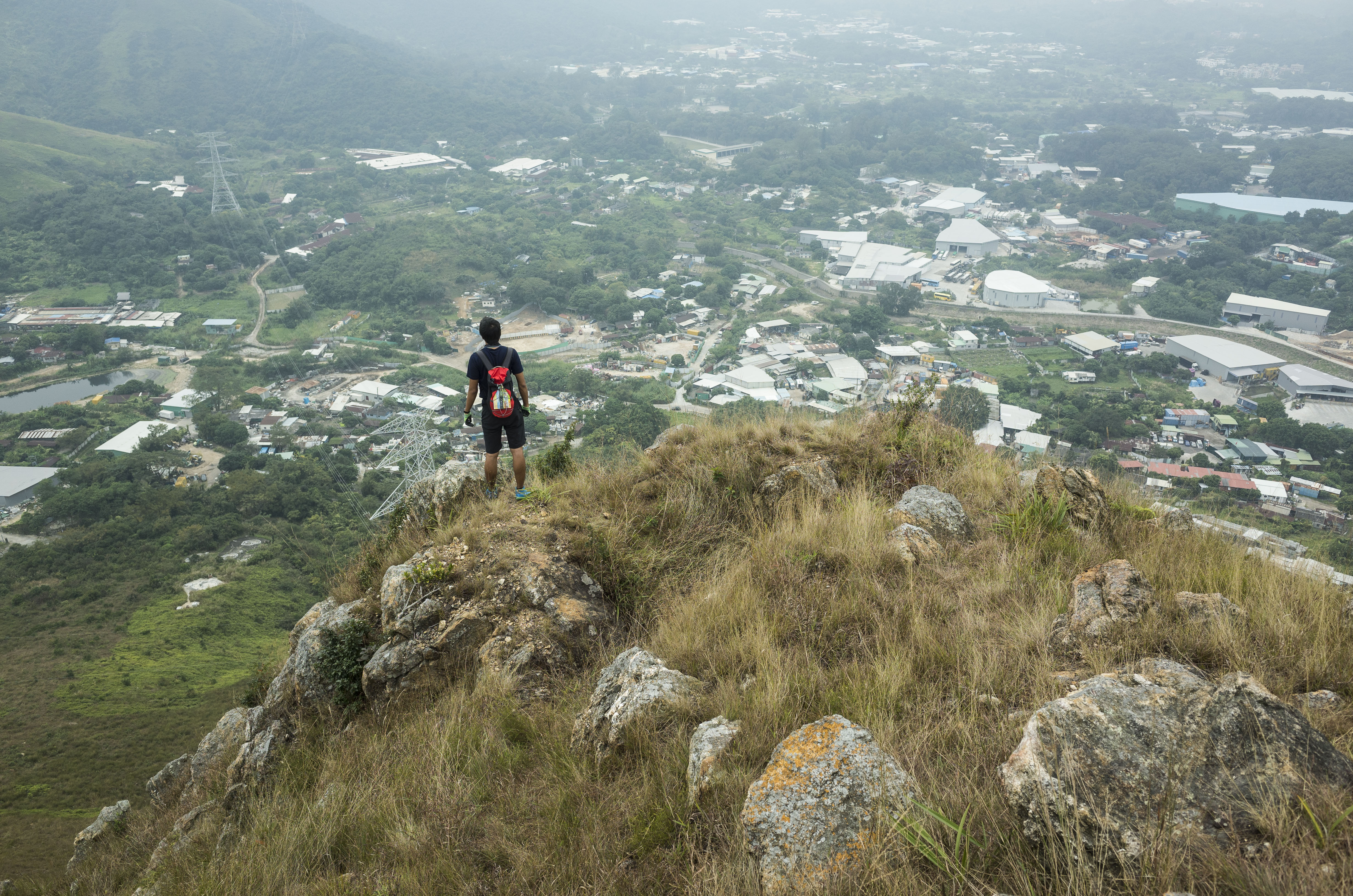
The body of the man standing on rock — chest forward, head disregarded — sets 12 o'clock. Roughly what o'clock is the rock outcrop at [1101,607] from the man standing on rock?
The rock outcrop is roughly at 5 o'clock from the man standing on rock.

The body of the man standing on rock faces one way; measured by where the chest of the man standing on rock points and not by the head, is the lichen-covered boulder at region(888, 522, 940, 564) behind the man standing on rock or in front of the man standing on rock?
behind

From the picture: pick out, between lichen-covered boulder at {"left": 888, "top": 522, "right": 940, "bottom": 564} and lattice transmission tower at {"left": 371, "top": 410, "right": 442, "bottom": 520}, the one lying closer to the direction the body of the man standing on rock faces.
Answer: the lattice transmission tower

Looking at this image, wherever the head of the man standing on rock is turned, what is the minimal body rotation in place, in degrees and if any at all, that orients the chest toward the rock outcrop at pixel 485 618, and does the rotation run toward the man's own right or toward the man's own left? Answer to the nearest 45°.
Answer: approximately 180°

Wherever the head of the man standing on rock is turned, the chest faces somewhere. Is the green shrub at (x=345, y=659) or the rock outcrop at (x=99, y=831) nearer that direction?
the rock outcrop

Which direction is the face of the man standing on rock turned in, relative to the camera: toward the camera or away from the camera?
away from the camera

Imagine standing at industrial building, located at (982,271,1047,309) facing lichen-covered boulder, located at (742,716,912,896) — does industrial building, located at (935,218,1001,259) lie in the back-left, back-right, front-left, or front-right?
back-right

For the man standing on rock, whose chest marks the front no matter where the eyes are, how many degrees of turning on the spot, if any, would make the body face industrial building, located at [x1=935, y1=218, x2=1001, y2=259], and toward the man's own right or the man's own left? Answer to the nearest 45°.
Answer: approximately 45° to the man's own right

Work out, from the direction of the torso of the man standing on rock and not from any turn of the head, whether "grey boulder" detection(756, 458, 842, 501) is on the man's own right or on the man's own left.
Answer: on the man's own right

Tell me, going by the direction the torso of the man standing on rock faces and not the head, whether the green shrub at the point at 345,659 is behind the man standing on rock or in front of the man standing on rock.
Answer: behind

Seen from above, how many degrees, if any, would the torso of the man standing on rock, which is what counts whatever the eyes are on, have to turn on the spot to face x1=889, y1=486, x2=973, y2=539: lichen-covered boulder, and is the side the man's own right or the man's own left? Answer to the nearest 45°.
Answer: approximately 135° to the man's own right

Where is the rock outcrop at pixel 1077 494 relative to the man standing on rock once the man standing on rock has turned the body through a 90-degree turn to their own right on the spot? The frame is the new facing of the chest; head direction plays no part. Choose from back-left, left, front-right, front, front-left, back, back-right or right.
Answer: front-right

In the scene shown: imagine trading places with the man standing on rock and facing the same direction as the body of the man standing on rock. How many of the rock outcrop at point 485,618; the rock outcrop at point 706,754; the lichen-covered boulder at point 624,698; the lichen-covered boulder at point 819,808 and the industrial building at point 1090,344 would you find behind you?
4

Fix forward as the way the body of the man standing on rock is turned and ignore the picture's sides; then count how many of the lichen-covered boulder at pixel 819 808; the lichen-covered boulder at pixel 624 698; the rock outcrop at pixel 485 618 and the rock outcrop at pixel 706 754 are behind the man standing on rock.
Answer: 4

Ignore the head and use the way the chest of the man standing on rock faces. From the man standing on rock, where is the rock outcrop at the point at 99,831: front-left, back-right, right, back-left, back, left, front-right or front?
left

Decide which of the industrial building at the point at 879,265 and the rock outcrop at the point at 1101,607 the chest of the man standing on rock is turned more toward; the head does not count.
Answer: the industrial building

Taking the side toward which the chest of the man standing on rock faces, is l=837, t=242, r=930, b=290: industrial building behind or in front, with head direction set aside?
in front

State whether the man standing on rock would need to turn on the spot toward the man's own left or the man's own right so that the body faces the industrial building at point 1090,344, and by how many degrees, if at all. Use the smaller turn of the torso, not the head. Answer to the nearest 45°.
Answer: approximately 45° to the man's own right

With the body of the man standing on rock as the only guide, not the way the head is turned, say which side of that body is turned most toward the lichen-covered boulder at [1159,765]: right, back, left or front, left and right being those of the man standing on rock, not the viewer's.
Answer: back

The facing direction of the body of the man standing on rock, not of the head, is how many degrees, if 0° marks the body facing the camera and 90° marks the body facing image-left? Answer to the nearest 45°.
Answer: approximately 180°
